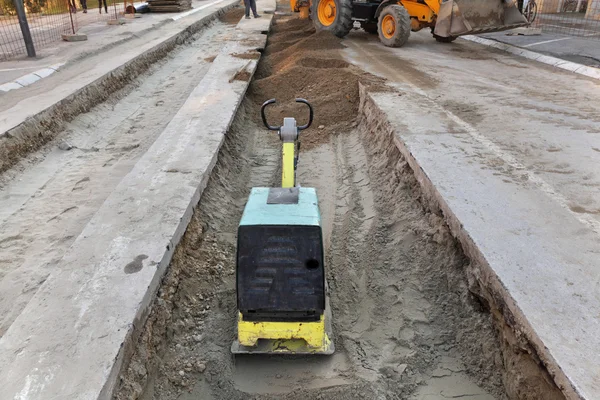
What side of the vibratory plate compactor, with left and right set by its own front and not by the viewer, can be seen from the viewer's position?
front

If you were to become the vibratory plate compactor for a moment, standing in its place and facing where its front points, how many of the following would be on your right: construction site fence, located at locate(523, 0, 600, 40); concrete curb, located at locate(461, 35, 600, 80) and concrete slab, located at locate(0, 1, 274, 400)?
1

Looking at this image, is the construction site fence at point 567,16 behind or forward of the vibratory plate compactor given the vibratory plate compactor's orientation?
behind

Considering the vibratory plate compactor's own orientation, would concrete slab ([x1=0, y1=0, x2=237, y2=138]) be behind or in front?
behind

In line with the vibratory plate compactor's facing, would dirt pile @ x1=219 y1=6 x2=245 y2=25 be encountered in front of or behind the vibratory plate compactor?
behind

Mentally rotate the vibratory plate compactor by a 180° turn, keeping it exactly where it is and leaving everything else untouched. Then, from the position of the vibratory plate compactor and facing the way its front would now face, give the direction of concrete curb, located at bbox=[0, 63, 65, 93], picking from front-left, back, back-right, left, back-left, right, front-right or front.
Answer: front-left

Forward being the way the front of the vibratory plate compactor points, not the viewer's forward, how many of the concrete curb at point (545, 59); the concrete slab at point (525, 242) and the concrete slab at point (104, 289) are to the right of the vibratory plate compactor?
1

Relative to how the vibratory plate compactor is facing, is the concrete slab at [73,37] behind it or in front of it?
behind

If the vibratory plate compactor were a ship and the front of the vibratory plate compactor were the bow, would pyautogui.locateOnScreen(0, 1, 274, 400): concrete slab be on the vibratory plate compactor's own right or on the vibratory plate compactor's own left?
on the vibratory plate compactor's own right

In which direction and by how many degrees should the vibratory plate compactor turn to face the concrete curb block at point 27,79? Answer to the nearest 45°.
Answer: approximately 135° to its right

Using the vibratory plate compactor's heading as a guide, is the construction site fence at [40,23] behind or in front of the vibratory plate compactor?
behind

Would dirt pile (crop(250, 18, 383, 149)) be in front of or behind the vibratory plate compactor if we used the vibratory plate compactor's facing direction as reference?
behind
